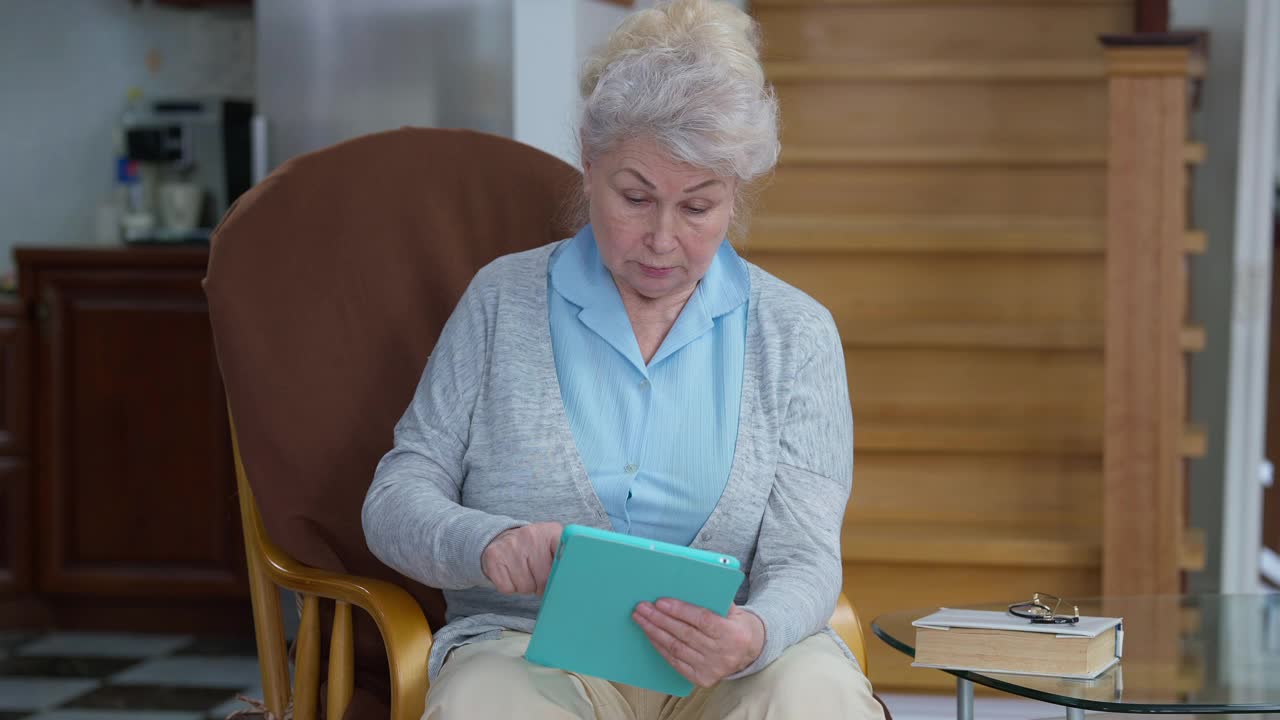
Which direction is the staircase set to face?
toward the camera

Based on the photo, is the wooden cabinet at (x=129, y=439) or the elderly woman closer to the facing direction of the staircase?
the elderly woman

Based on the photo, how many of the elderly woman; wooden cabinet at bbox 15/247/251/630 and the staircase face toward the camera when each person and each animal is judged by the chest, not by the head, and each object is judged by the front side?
3

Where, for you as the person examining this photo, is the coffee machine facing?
facing the viewer and to the left of the viewer

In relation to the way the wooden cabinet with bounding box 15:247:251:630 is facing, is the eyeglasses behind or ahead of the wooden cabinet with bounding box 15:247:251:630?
ahead

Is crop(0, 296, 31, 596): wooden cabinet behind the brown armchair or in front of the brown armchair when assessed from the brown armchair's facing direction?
behind

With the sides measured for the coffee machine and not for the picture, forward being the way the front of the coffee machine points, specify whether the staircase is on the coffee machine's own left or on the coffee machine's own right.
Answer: on the coffee machine's own left

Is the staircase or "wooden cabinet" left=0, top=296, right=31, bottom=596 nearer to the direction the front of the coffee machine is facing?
the wooden cabinet

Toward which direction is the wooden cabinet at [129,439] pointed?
toward the camera
